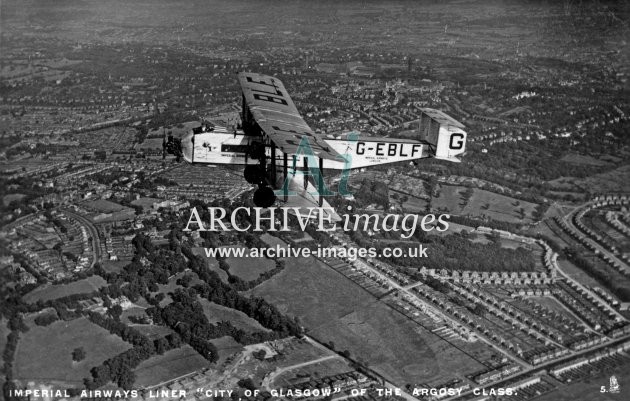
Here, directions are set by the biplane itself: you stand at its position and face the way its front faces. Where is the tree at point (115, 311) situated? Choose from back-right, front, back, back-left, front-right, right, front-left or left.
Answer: front-right

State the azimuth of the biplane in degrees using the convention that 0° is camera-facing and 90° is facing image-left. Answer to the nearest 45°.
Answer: approximately 90°
